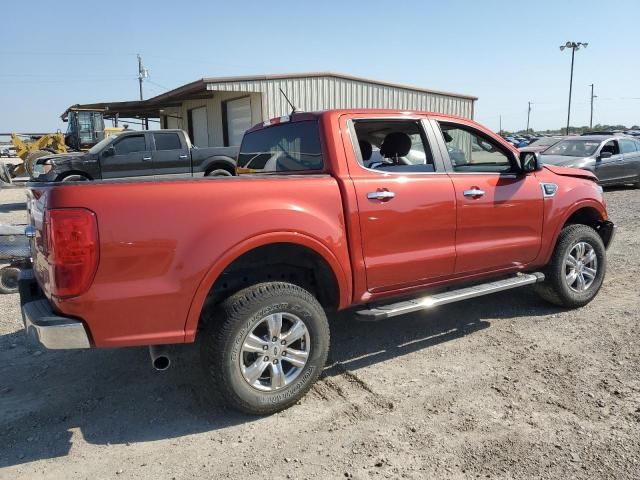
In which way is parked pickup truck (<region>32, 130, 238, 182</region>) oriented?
to the viewer's left

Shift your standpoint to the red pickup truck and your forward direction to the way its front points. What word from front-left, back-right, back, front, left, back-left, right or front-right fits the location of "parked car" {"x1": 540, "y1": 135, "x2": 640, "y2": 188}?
front

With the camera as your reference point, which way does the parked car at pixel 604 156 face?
facing the viewer and to the left of the viewer

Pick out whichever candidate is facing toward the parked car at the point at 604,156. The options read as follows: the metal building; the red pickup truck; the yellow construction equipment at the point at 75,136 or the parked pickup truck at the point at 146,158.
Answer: the red pickup truck

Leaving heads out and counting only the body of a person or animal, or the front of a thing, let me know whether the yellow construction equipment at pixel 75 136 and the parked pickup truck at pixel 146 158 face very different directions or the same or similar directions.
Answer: same or similar directions

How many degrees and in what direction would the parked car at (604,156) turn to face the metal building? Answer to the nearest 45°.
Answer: approximately 45° to its right

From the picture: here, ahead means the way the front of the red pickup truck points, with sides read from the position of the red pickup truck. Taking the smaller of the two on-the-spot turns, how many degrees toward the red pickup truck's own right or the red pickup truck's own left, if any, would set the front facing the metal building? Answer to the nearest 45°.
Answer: approximately 45° to the red pickup truck's own left

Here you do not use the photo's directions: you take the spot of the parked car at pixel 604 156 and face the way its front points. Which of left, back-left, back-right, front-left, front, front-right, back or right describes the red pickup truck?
front-left

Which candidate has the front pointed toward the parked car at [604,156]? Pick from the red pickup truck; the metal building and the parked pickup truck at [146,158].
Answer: the red pickup truck

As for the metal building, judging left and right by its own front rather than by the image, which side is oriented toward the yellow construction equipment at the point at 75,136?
right

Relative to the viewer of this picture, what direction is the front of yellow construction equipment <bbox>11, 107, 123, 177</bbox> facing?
facing to the left of the viewer

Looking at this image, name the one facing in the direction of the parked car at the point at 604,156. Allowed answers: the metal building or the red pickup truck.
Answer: the red pickup truck

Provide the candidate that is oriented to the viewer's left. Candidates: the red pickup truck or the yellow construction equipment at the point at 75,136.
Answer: the yellow construction equipment

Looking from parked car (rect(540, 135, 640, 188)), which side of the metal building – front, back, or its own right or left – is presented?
left

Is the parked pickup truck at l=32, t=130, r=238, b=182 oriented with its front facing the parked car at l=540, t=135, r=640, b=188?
no

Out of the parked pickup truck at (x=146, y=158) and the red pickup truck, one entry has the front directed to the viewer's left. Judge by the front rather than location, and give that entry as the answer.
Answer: the parked pickup truck

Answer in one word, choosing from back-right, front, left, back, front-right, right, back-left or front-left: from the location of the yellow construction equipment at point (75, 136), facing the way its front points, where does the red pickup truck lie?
left

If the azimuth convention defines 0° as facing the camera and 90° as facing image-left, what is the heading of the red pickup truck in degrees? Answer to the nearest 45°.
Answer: approximately 225°
